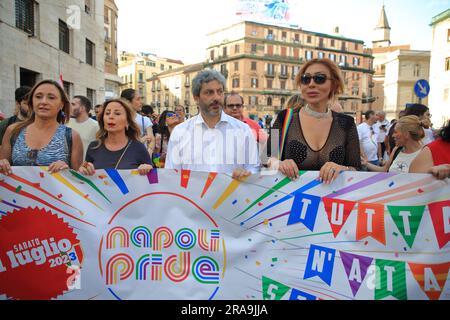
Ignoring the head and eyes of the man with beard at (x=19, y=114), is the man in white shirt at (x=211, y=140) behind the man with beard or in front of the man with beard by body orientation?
in front

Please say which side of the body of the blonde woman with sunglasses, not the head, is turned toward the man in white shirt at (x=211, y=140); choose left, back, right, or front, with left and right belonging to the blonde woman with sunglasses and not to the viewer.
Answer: right

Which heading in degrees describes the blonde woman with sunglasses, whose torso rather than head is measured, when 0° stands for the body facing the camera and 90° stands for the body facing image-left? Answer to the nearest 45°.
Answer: approximately 0°

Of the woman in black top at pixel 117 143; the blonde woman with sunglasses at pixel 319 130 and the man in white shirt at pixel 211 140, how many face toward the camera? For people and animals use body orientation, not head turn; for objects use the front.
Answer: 3

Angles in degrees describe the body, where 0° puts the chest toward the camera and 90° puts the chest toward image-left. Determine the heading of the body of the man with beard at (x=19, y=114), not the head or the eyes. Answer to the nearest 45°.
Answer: approximately 315°

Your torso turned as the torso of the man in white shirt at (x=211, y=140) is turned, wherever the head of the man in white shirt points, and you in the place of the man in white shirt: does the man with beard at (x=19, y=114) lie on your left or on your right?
on your right
